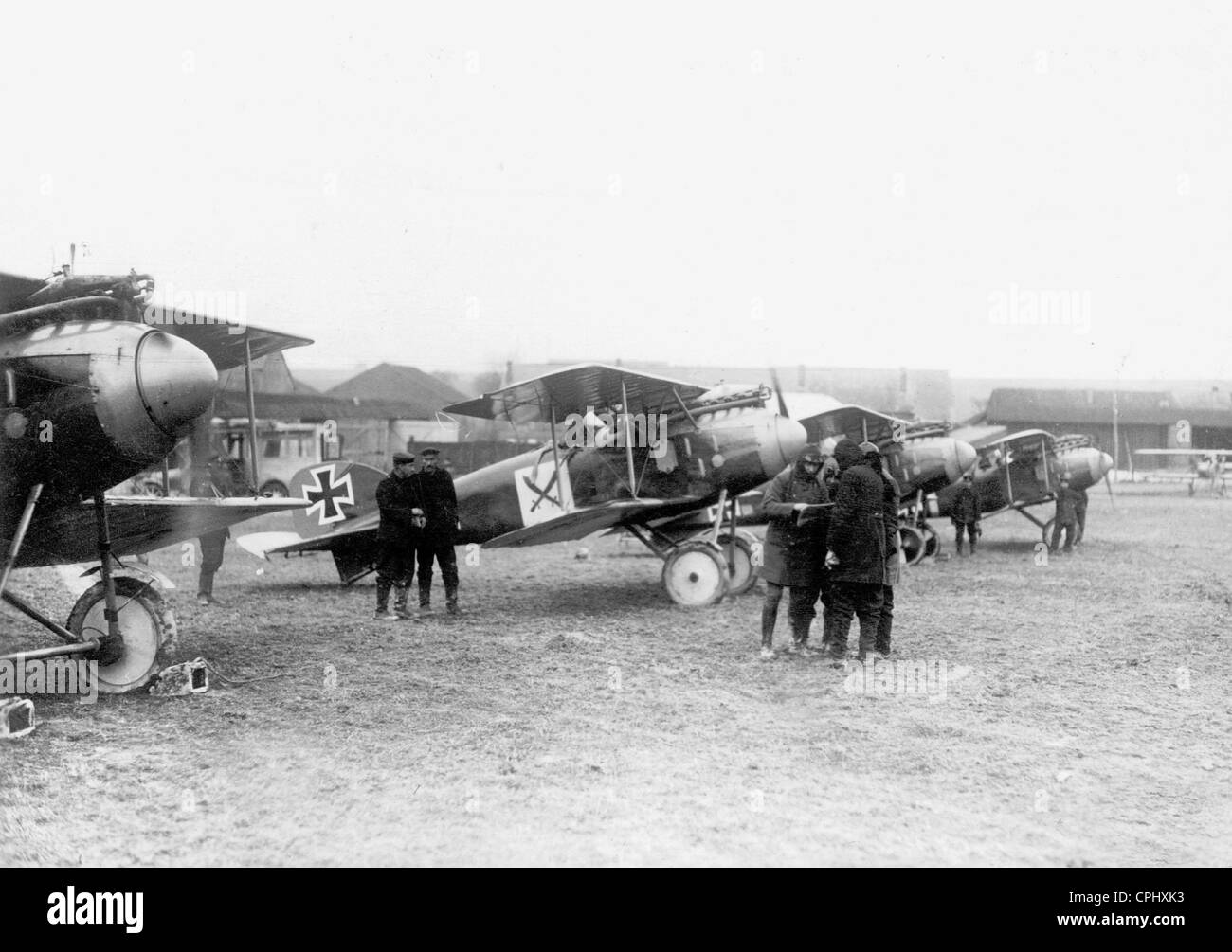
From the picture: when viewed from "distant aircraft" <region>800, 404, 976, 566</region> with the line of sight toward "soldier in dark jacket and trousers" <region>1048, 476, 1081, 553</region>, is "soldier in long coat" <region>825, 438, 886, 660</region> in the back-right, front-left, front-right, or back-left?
back-right

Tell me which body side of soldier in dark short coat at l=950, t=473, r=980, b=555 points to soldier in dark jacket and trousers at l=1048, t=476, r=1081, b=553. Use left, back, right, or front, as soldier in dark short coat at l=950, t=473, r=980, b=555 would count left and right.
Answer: left

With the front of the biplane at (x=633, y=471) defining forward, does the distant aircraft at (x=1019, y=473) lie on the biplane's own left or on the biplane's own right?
on the biplane's own left

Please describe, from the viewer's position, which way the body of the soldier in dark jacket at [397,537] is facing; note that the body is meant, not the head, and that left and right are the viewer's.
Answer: facing the viewer and to the right of the viewer

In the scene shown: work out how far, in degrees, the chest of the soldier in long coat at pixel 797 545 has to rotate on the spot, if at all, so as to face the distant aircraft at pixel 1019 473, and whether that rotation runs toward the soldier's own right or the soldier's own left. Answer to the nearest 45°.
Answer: approximately 135° to the soldier's own left

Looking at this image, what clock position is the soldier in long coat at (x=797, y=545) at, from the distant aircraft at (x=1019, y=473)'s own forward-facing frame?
The soldier in long coat is roughly at 3 o'clock from the distant aircraft.

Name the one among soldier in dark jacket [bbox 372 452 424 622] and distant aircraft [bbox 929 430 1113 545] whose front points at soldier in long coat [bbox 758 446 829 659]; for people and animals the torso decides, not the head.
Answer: soldier in dark jacket [bbox 372 452 424 622]

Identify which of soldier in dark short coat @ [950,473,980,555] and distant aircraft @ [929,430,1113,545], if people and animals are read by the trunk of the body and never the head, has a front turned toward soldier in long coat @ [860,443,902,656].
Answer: soldier in dark short coat @ [950,473,980,555]
